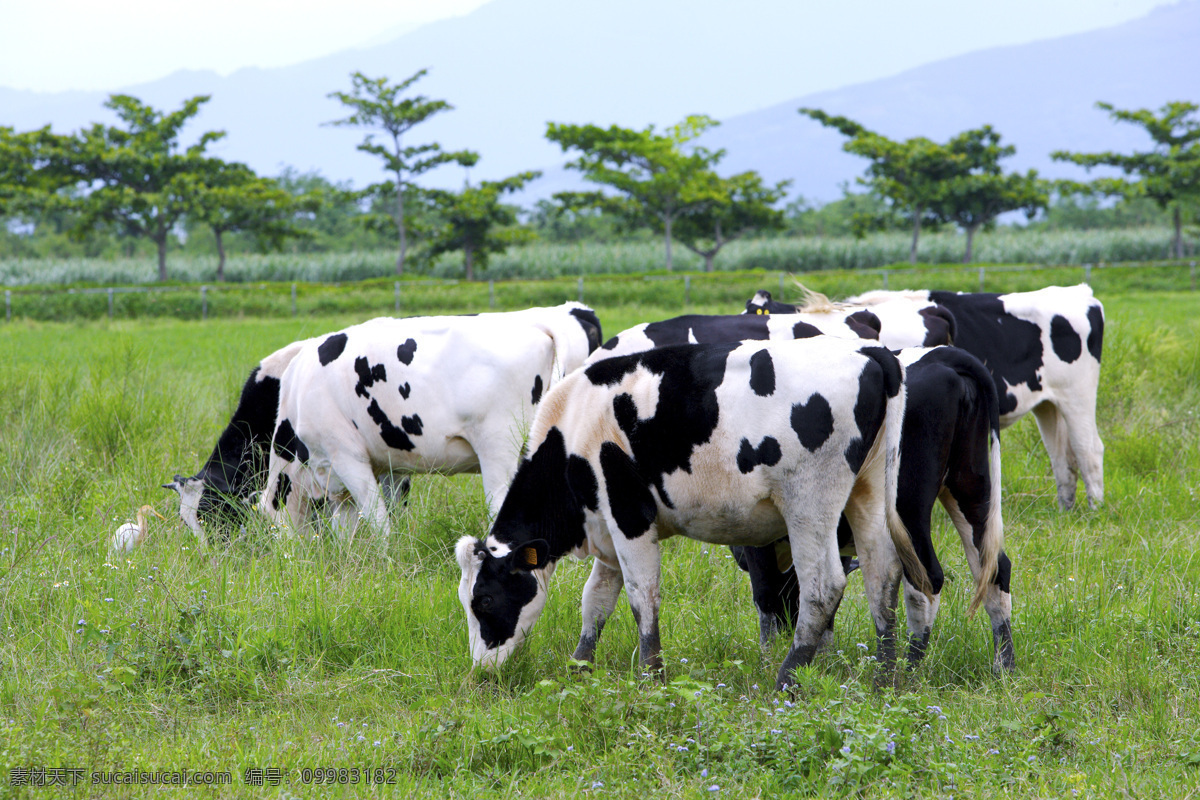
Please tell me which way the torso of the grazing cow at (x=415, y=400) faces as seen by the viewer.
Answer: to the viewer's left

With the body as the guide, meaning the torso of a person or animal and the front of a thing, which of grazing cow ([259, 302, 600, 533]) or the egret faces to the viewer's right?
the egret

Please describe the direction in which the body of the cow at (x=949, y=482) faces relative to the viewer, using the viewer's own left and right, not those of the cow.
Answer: facing away from the viewer and to the left of the viewer

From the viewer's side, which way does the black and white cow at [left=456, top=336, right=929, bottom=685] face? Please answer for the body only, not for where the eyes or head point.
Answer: to the viewer's left

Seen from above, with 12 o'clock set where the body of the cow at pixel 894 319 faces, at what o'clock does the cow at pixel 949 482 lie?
the cow at pixel 949 482 is roughly at 9 o'clock from the cow at pixel 894 319.

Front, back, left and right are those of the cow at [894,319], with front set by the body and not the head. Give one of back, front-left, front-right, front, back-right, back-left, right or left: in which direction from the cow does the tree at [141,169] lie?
front-right

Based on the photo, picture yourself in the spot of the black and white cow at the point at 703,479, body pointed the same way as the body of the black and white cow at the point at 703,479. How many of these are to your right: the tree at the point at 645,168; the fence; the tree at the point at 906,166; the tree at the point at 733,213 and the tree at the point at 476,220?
5

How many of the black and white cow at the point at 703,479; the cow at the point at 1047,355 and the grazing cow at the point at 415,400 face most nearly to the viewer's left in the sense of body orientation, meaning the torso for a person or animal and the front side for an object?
3

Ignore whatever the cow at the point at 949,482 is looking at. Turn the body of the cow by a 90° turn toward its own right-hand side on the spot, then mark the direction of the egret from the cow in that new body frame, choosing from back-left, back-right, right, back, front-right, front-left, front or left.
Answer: back-left

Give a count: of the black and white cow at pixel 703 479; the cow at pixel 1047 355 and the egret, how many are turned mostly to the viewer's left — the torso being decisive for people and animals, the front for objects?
2

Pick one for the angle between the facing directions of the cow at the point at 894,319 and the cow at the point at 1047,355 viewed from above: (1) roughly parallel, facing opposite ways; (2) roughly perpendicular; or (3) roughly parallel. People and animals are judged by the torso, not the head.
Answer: roughly parallel

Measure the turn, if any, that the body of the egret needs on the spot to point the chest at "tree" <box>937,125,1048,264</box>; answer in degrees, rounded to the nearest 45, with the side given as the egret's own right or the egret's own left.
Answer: approximately 45° to the egret's own left

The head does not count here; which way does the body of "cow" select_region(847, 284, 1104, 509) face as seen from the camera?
to the viewer's left

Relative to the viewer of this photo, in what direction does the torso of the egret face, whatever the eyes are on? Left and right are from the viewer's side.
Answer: facing to the right of the viewer
